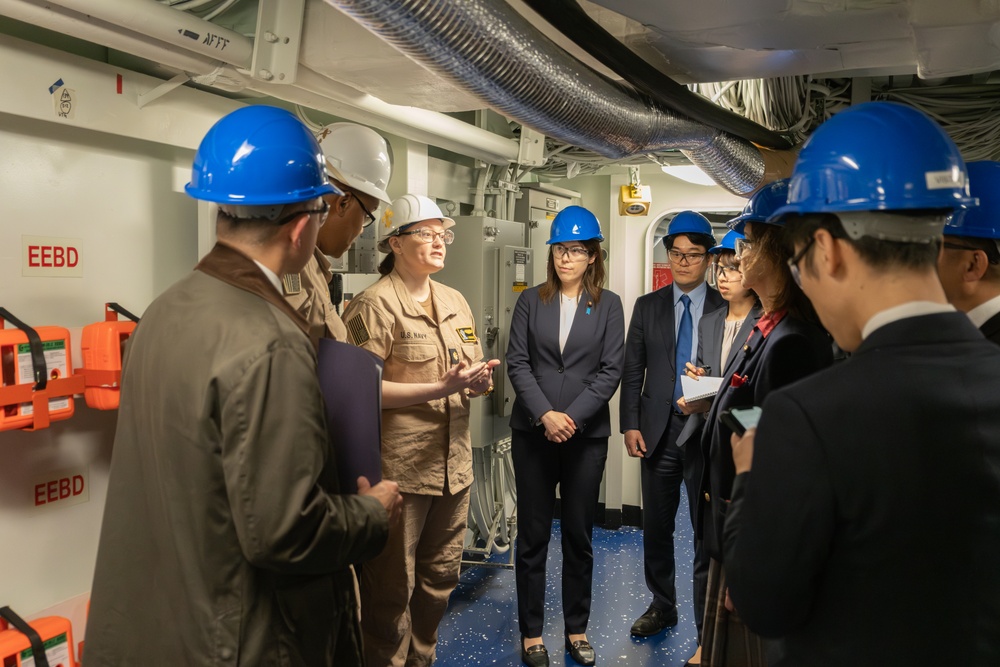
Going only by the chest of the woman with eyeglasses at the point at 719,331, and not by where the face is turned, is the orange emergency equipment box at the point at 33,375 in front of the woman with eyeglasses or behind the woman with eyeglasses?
in front

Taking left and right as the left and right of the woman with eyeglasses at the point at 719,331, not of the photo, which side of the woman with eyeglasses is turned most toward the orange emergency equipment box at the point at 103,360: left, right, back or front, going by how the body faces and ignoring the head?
front

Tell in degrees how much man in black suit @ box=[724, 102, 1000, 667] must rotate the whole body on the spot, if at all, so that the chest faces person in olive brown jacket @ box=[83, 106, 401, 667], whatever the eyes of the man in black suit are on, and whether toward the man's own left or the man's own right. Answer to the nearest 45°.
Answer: approximately 45° to the man's own left

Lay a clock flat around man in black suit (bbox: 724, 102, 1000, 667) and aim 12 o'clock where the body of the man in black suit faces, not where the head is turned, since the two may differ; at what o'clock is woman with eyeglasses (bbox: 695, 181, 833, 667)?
The woman with eyeglasses is roughly at 1 o'clock from the man in black suit.

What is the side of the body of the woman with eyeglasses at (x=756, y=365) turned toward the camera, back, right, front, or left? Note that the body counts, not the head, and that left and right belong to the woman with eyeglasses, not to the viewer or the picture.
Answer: left

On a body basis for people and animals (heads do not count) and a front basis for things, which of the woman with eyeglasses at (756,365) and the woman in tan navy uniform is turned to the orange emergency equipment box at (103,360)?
the woman with eyeglasses

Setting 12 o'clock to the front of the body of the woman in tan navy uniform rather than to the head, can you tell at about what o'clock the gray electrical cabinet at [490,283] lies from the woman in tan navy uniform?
The gray electrical cabinet is roughly at 8 o'clock from the woman in tan navy uniform.

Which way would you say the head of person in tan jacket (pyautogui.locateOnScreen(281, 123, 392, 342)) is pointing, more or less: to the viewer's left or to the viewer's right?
to the viewer's right

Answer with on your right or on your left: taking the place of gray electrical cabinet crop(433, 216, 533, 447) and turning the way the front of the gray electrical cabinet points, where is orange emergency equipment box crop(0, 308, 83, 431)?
on your right

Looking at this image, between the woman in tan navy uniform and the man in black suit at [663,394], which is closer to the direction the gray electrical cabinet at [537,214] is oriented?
the man in black suit
